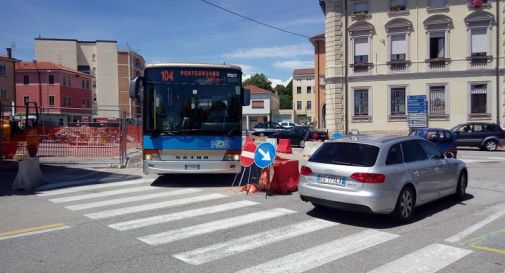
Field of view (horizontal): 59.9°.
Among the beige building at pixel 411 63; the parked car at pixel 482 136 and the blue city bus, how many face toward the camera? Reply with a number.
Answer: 2

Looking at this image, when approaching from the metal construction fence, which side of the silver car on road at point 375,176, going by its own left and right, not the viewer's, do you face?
left

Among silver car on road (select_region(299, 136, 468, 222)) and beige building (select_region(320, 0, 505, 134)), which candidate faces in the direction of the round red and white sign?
the beige building

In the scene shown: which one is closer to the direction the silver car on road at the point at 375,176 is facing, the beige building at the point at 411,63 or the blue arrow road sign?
the beige building

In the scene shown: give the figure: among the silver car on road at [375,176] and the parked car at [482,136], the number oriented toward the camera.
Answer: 0

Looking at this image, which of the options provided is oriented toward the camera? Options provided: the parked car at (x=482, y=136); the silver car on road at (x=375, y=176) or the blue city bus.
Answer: the blue city bus

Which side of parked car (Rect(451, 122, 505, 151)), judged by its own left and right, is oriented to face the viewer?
left

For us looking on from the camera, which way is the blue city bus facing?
facing the viewer

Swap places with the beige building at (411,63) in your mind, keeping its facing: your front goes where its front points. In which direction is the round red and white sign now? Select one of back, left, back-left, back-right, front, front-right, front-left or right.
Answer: front

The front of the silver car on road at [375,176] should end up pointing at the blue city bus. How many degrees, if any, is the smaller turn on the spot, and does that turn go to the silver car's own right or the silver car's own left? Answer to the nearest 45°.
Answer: approximately 90° to the silver car's own left

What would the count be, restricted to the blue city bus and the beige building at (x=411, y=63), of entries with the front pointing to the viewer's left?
0

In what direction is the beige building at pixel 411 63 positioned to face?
toward the camera

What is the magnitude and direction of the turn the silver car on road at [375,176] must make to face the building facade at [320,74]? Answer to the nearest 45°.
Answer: approximately 45° to its left

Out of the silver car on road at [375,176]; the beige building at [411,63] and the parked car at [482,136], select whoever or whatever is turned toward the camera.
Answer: the beige building

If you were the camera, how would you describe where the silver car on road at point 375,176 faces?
facing away from the viewer and to the right of the viewer

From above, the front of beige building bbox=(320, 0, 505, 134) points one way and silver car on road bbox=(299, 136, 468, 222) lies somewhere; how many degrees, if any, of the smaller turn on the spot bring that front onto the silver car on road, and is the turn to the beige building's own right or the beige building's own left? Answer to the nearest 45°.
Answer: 0° — it already faces it

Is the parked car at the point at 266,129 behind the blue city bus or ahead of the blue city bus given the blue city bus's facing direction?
behind
